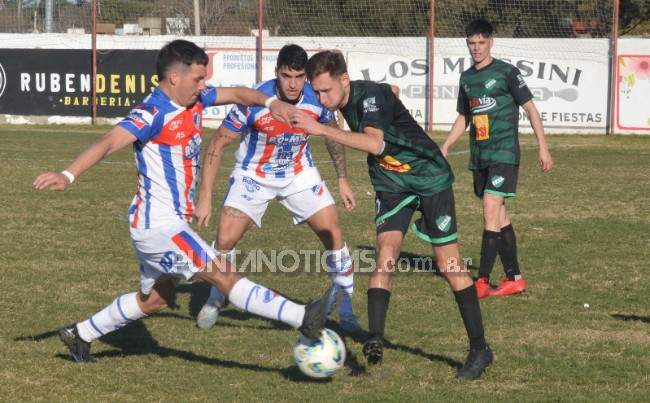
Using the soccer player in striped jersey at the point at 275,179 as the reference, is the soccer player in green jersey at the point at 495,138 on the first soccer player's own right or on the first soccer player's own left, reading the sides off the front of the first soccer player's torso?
on the first soccer player's own left

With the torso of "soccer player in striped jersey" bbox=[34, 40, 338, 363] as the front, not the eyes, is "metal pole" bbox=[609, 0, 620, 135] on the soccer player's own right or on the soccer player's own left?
on the soccer player's own left

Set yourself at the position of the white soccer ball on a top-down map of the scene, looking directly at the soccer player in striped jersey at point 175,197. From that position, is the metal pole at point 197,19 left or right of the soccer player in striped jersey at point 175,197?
right

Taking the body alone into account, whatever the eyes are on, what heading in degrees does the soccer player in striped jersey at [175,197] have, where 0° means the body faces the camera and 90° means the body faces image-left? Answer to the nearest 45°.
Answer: approximately 315°

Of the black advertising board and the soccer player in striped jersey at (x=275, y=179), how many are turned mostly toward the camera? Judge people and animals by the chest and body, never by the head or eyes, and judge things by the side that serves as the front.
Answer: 2

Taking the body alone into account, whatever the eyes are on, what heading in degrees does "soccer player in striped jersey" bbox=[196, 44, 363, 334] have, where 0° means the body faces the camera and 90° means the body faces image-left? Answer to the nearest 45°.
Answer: approximately 0°

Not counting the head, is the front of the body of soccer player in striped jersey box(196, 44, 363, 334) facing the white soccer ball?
yes

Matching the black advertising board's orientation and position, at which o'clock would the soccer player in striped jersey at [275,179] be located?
The soccer player in striped jersey is roughly at 12 o'clock from the black advertising board.

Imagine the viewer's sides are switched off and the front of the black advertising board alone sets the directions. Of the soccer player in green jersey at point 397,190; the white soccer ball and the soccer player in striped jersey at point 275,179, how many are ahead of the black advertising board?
3

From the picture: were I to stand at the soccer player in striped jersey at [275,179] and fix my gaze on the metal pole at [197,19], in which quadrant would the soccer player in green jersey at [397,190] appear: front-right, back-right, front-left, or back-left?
back-right

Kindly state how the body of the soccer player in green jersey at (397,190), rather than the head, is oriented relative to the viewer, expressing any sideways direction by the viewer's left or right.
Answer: facing the viewer and to the left of the viewer
